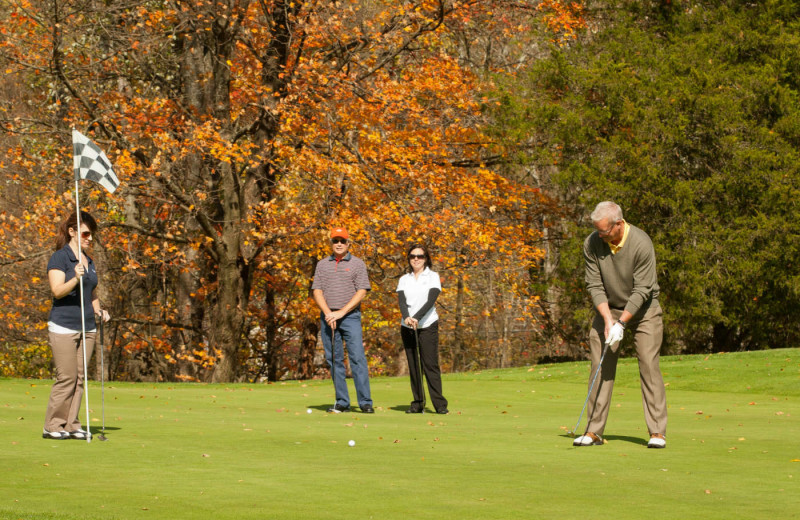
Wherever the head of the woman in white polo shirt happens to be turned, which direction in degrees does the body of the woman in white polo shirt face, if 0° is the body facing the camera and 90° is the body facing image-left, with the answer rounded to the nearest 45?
approximately 0°

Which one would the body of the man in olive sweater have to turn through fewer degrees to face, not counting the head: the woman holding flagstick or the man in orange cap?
the woman holding flagstick

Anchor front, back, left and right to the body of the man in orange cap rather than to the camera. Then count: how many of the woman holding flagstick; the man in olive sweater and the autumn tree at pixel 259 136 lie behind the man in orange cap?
1

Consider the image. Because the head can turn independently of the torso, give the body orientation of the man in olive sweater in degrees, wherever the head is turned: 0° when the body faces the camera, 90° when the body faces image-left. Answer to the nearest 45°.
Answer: approximately 45°

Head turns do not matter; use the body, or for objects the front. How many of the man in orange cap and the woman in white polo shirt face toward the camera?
2

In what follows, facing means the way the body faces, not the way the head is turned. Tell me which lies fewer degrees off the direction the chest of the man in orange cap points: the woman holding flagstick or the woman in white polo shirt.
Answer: the woman holding flagstick

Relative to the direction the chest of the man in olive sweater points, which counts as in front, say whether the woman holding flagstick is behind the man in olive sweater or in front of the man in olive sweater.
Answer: in front

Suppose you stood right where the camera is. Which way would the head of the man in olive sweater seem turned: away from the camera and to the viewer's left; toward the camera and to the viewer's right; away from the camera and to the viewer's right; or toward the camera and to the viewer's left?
toward the camera and to the viewer's left

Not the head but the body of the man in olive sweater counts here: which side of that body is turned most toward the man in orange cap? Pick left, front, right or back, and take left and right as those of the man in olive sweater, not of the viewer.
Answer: right

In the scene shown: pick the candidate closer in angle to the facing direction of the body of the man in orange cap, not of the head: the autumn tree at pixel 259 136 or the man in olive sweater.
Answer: the man in olive sweater

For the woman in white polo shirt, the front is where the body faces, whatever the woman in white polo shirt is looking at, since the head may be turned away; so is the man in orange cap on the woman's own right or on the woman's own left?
on the woman's own right
